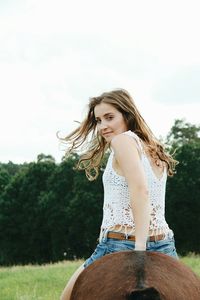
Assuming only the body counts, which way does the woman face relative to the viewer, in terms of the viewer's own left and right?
facing away from the viewer and to the left of the viewer
